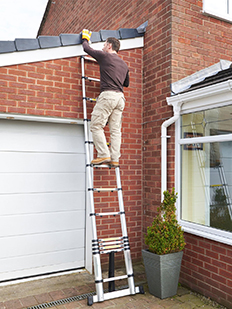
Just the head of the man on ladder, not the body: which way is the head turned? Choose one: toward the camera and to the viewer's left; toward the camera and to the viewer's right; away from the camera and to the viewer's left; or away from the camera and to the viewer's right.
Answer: away from the camera and to the viewer's left

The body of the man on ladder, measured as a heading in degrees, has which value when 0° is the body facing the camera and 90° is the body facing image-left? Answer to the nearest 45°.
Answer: approximately 135°
